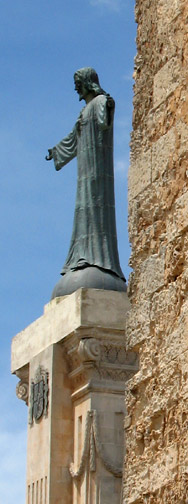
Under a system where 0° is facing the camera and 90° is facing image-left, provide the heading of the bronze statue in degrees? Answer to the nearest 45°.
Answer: approximately 45°
